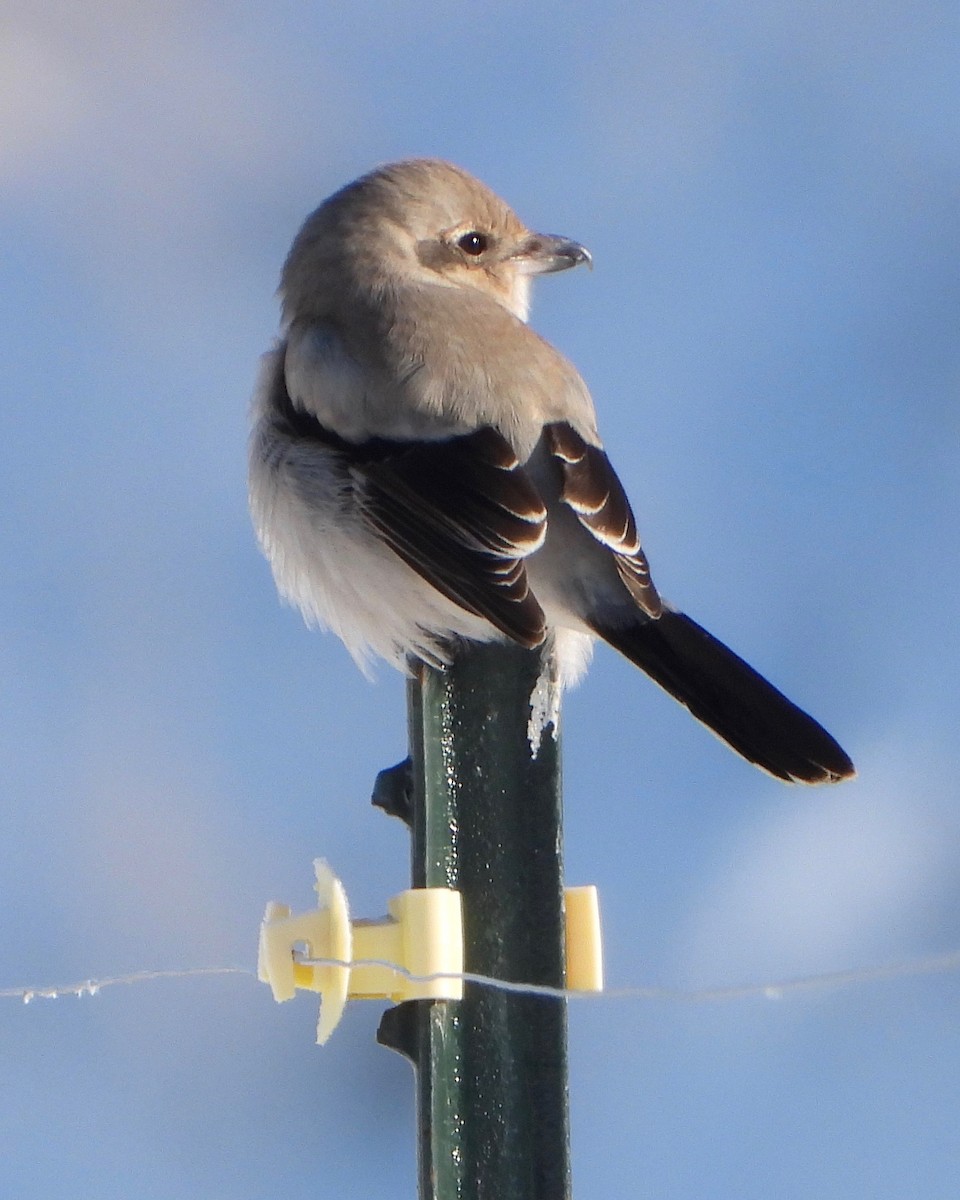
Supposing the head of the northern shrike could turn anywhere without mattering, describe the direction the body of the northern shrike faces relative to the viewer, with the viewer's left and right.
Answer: facing away from the viewer and to the left of the viewer
